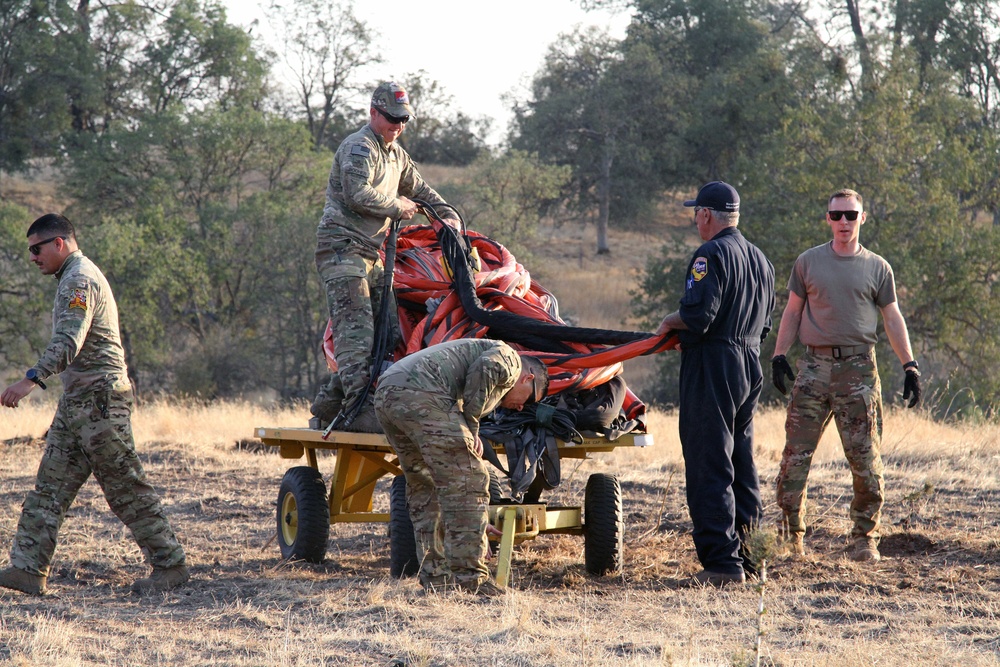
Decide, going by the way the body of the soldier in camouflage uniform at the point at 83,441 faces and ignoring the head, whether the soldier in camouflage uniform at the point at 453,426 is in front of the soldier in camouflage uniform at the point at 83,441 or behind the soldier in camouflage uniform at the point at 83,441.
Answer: behind

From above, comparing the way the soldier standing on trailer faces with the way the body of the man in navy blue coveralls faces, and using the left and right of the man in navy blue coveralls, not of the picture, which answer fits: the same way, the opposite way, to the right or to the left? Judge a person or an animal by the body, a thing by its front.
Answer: the opposite way

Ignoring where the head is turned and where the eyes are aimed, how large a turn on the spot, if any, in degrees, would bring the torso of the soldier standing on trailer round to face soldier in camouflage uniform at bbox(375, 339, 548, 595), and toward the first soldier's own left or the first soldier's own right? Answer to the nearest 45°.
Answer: approximately 45° to the first soldier's own right

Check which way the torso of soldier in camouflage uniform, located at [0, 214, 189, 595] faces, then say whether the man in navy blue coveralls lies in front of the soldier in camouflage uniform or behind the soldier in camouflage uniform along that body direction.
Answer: behind

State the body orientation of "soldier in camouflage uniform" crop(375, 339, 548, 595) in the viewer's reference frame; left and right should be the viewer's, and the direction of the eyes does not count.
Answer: facing to the right of the viewer

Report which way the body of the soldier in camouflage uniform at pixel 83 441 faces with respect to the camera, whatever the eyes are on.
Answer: to the viewer's left

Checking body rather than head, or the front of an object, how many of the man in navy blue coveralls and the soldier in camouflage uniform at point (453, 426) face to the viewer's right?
1

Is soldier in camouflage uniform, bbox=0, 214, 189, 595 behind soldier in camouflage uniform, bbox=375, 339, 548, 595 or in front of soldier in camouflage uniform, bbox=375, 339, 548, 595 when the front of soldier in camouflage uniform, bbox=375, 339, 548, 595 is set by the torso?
behind
